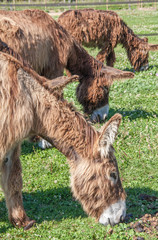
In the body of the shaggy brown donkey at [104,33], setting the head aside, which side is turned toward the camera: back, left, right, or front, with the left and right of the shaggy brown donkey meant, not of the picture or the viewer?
right

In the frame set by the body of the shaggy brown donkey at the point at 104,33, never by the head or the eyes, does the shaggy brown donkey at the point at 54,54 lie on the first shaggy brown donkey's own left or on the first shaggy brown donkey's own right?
on the first shaggy brown donkey's own right

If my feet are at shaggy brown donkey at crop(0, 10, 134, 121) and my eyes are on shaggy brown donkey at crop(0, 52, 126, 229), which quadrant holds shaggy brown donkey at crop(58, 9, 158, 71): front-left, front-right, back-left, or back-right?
back-left

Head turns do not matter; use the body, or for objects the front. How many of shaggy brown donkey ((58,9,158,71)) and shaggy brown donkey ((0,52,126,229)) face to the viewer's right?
2

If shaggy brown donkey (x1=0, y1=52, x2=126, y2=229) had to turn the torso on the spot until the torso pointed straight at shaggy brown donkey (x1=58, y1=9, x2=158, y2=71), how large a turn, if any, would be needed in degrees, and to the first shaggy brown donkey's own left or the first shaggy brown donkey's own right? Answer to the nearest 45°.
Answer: approximately 90° to the first shaggy brown donkey's own left

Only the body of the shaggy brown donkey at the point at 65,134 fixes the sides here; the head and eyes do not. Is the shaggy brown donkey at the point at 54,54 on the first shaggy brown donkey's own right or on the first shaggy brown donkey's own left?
on the first shaggy brown donkey's own left

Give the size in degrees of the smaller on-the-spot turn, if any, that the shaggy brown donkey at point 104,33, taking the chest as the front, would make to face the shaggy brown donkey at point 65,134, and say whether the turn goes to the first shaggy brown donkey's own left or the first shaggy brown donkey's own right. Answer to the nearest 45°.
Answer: approximately 90° to the first shaggy brown donkey's own right

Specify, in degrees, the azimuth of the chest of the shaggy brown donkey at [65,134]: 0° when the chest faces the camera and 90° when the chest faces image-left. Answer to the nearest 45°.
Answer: approximately 270°
